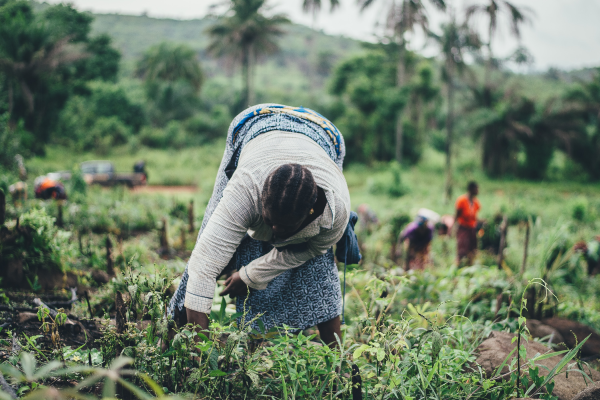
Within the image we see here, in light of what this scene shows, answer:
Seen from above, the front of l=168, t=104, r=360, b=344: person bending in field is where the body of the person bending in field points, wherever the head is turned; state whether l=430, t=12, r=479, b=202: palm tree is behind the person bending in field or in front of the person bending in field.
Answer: behind

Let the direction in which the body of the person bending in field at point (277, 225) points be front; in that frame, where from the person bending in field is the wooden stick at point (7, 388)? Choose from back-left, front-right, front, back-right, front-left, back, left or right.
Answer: front-right

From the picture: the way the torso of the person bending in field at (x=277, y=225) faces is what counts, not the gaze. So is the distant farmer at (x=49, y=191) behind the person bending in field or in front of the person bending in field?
behind

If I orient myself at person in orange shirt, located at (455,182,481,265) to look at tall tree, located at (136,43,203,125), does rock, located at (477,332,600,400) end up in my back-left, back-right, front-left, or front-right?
back-left

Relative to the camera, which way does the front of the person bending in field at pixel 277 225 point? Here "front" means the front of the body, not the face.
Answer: toward the camera

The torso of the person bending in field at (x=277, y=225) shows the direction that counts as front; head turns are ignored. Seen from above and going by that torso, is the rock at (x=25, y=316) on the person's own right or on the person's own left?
on the person's own right

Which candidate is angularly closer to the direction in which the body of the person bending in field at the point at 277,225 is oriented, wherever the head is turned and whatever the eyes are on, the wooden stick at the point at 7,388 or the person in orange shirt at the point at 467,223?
the wooden stick

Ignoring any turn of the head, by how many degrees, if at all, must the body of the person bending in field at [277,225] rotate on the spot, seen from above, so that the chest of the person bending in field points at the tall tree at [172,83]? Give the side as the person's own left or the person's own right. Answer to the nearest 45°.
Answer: approximately 180°

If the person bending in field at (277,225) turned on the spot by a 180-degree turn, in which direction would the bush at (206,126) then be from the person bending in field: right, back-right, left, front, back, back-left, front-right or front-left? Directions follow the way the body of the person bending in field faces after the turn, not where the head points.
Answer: front

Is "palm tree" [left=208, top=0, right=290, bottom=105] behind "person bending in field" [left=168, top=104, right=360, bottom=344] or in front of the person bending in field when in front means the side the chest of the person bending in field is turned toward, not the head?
behind

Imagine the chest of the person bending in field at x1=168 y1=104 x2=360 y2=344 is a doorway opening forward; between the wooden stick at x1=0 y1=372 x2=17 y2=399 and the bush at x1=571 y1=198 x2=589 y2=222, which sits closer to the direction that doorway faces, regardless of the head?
the wooden stick

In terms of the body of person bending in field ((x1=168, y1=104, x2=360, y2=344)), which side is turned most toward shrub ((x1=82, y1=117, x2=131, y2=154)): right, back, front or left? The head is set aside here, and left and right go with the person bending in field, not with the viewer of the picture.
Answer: back

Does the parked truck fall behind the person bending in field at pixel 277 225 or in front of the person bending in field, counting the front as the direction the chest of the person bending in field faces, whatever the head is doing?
behind
